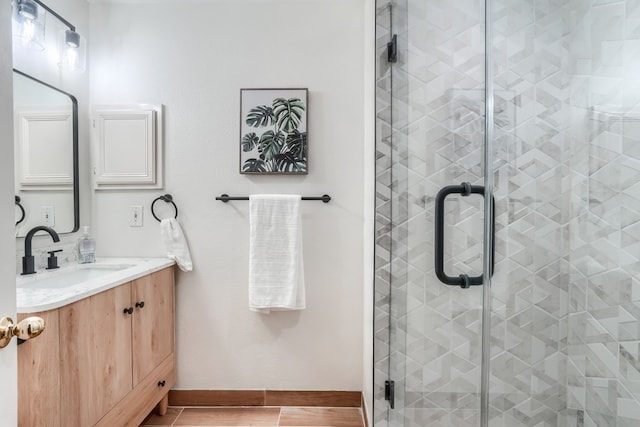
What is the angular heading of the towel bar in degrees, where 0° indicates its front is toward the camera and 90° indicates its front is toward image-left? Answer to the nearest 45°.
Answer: approximately 0°

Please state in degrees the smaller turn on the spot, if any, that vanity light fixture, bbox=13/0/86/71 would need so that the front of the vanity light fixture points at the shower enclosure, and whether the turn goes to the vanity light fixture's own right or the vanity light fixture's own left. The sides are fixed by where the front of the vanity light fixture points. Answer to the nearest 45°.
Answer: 0° — it already faces it

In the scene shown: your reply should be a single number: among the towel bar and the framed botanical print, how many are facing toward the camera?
2

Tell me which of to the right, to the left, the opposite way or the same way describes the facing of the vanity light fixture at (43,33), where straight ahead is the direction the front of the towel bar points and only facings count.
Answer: to the left

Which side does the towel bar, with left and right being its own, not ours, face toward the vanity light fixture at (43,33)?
right

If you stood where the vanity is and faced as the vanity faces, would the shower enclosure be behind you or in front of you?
in front

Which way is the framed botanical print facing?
toward the camera

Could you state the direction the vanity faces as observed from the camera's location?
facing the viewer and to the right of the viewer

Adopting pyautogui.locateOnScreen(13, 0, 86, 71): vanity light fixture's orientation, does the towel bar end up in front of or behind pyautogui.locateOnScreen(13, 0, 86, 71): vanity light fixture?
in front

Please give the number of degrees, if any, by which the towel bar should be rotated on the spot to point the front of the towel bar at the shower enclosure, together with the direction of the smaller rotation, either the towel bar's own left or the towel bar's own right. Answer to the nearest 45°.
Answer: approximately 45° to the towel bar's own left
